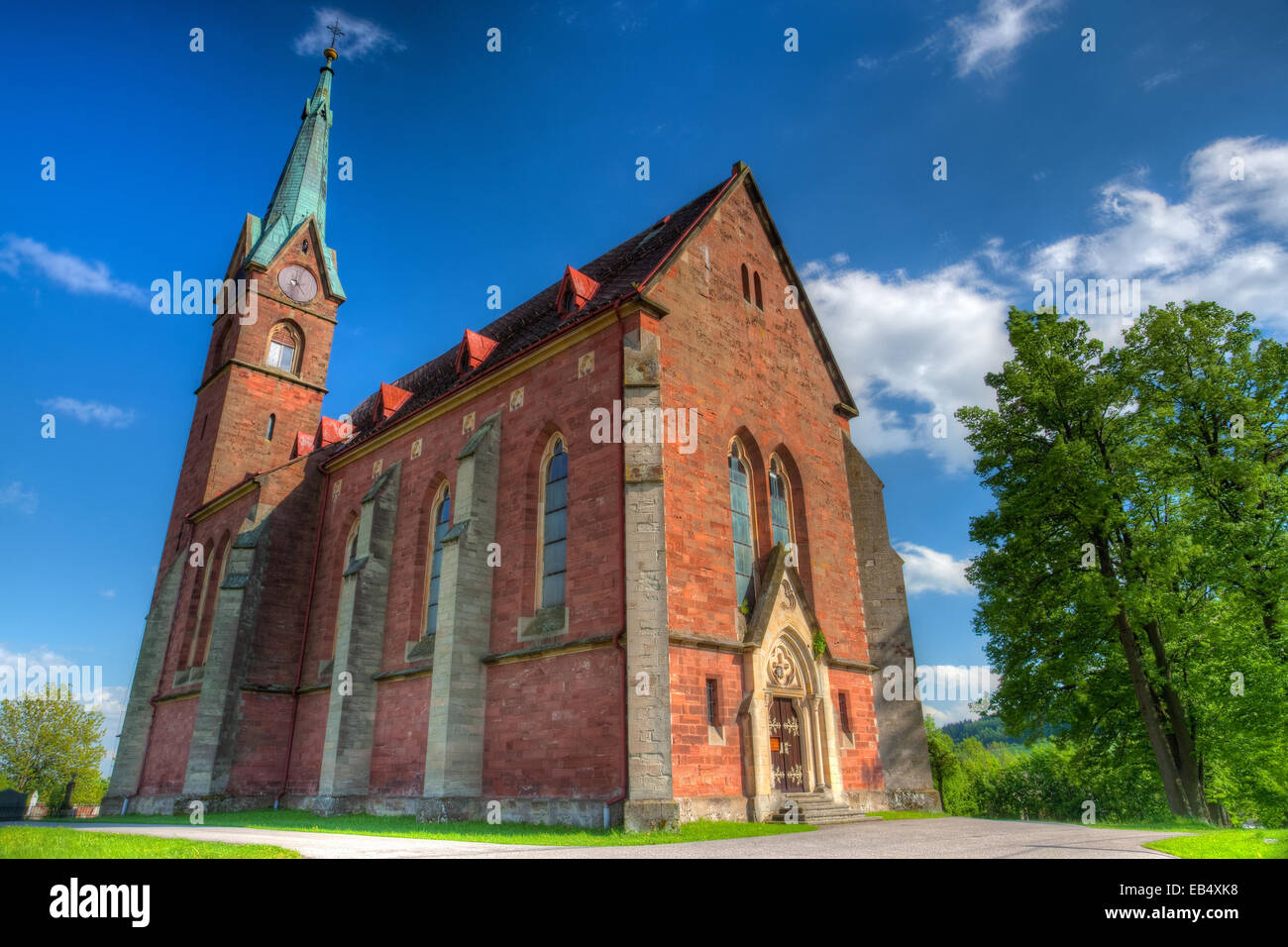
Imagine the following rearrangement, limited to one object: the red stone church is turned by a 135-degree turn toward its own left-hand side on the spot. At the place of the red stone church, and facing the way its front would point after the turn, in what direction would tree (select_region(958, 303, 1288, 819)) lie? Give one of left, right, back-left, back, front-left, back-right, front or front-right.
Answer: right

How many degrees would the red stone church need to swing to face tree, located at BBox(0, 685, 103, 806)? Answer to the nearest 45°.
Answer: approximately 180°

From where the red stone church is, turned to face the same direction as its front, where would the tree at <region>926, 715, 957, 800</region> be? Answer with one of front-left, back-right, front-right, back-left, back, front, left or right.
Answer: left

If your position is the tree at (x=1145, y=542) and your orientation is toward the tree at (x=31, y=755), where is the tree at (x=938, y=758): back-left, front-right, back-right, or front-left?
front-right
